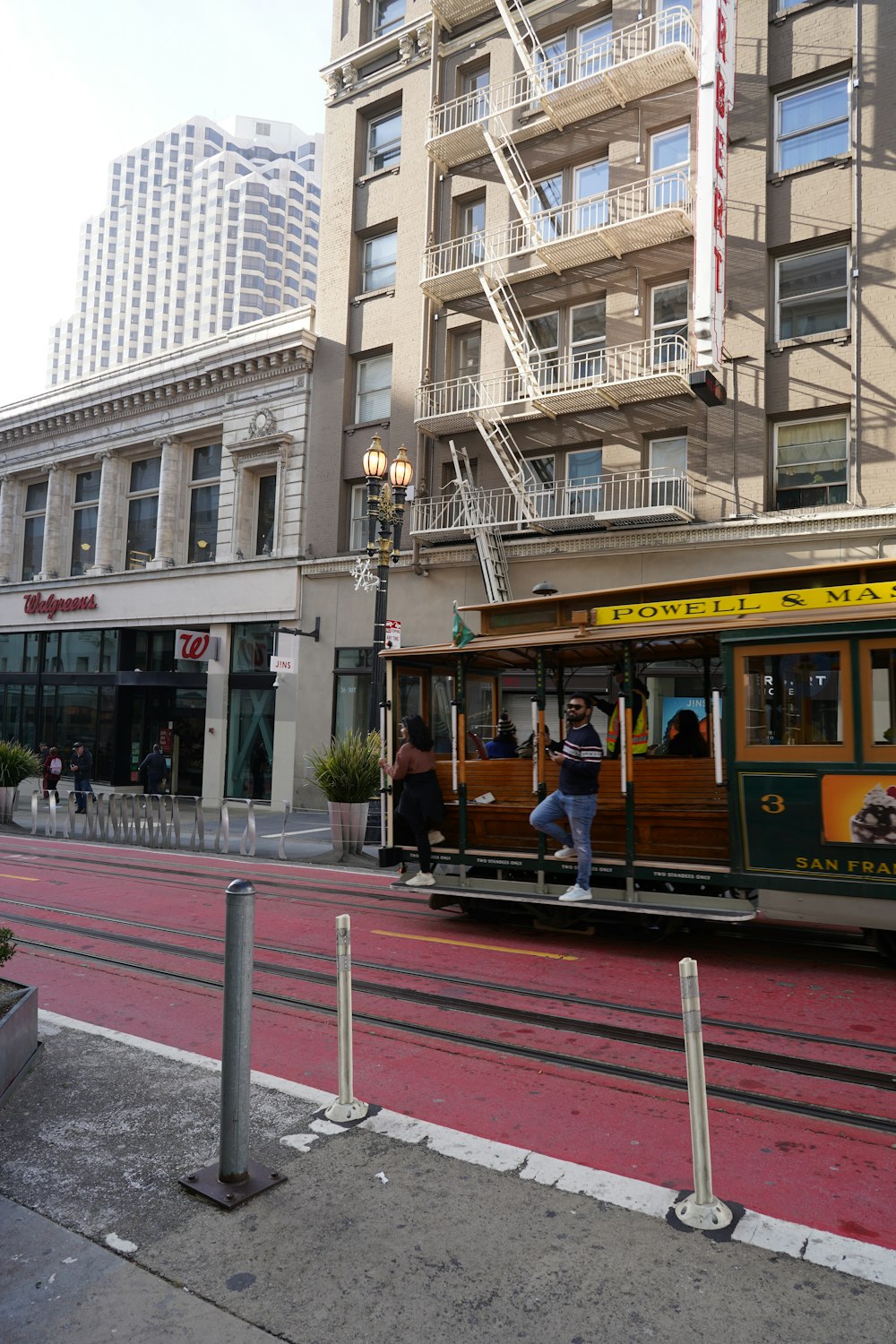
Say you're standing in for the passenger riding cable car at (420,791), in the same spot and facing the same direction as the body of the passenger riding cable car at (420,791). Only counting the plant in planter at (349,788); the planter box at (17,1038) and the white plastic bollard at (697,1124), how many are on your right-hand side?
1

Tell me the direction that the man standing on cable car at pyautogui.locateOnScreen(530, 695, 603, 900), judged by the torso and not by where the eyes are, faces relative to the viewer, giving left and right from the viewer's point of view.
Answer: facing the viewer and to the left of the viewer

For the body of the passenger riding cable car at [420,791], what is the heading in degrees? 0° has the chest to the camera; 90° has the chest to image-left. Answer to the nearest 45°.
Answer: approximately 90°

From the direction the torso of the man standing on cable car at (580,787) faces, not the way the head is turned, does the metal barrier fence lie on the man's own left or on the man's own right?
on the man's own right

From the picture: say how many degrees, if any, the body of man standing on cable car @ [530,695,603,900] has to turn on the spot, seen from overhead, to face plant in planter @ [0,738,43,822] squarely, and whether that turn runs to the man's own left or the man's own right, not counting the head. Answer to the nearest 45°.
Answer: approximately 90° to the man's own right

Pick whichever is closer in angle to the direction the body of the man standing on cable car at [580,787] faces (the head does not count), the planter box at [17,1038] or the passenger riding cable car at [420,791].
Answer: the planter box

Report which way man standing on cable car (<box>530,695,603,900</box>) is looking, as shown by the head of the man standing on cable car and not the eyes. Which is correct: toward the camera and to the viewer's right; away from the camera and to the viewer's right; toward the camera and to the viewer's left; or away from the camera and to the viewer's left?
toward the camera and to the viewer's left

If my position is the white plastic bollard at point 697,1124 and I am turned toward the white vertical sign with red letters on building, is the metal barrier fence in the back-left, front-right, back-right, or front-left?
front-left

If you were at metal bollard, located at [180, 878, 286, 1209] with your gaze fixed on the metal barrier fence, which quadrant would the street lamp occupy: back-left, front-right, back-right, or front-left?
front-right
